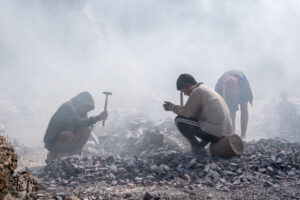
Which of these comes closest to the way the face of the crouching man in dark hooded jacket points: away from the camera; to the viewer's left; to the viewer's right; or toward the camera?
to the viewer's right

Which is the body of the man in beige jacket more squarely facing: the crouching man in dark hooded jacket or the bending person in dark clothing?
the crouching man in dark hooded jacket

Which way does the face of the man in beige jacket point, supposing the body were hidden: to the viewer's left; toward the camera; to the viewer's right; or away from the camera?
to the viewer's left

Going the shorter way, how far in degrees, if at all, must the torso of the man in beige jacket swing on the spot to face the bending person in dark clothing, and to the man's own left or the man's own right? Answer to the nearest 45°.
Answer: approximately 90° to the man's own right

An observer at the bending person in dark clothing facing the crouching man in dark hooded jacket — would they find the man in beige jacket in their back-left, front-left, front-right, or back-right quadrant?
front-left

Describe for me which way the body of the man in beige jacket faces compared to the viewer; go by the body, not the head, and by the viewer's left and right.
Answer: facing to the left of the viewer
